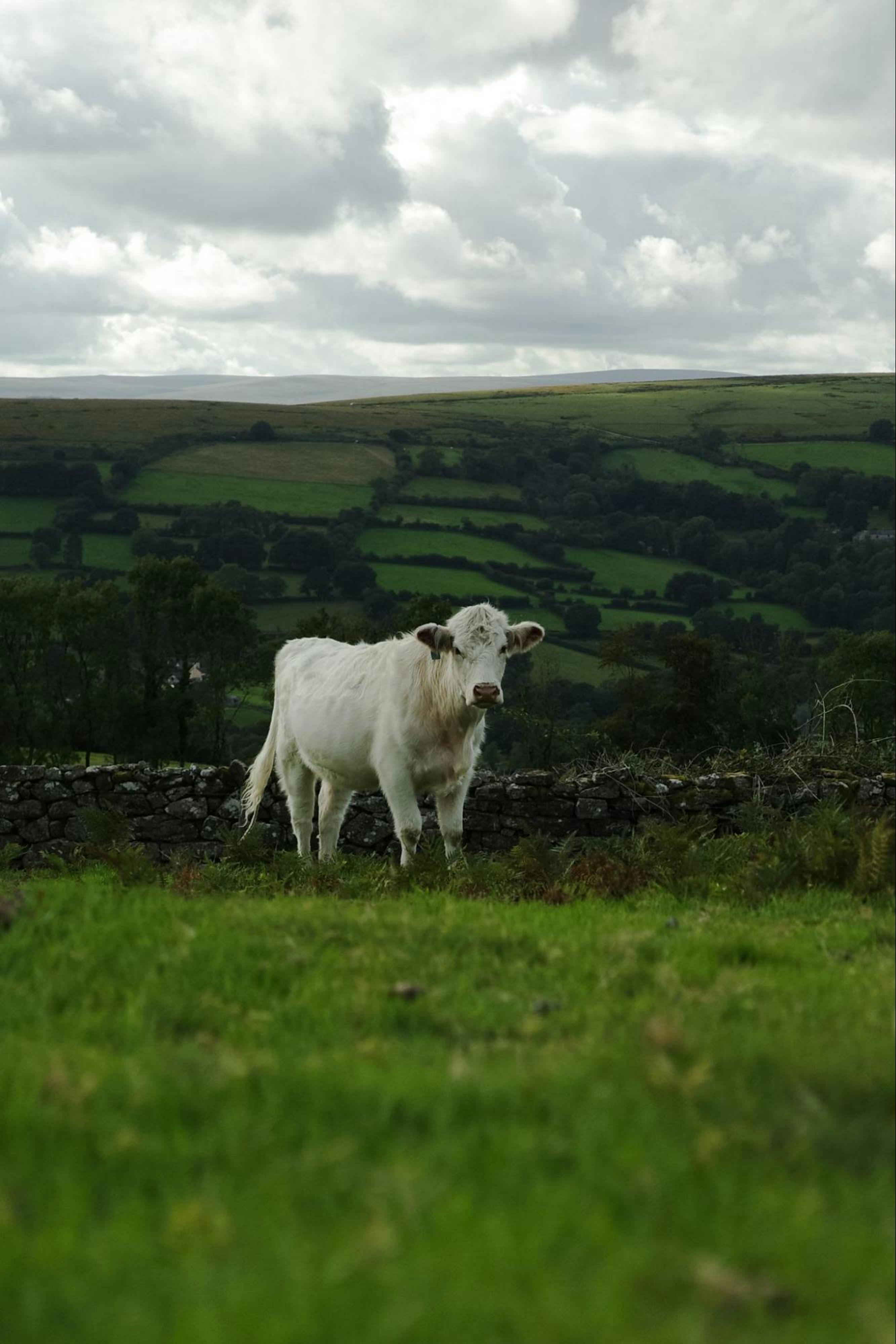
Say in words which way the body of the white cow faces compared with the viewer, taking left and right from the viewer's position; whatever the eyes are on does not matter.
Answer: facing the viewer and to the right of the viewer
